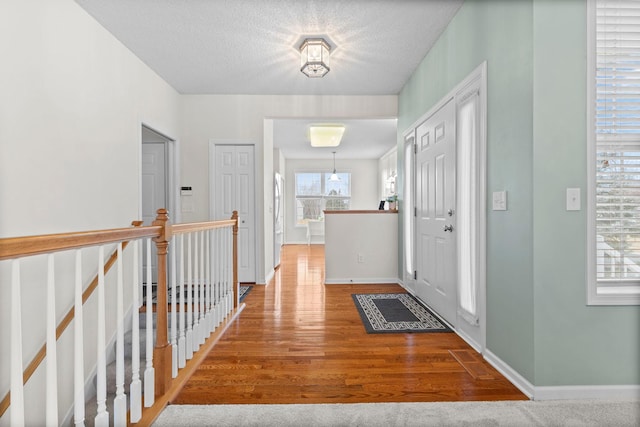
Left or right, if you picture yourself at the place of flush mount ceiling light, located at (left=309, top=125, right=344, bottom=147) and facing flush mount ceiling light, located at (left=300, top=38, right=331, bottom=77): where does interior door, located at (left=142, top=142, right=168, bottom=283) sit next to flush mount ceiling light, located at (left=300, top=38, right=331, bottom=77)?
right

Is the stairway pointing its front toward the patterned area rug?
no

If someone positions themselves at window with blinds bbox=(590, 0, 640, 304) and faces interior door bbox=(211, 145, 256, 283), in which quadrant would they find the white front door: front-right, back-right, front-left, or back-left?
front-right

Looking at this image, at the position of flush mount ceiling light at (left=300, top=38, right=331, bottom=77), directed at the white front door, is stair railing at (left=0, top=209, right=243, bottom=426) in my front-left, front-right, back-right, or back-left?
back-right
